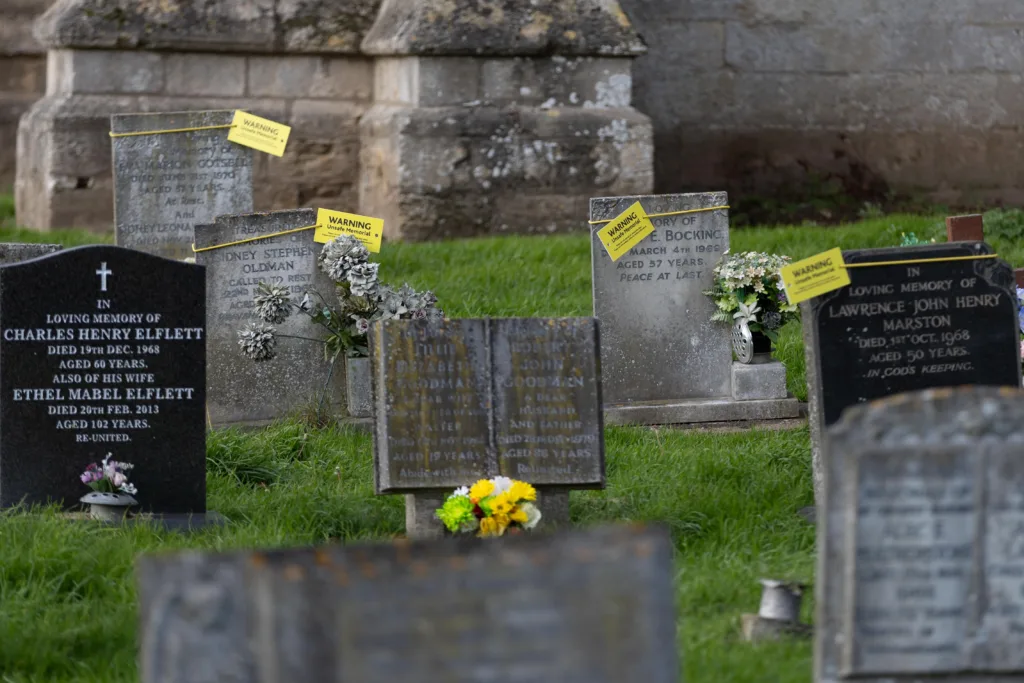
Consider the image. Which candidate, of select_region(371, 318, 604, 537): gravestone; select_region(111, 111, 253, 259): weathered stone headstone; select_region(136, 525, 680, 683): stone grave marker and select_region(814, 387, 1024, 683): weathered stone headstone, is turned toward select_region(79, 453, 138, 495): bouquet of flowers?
select_region(111, 111, 253, 259): weathered stone headstone

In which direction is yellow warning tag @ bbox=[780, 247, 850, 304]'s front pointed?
toward the camera

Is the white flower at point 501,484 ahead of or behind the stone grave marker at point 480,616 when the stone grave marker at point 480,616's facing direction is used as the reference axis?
behind

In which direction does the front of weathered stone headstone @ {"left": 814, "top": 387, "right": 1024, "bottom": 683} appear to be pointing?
toward the camera

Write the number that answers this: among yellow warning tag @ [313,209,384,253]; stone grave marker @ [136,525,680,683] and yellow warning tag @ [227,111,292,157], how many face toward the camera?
3

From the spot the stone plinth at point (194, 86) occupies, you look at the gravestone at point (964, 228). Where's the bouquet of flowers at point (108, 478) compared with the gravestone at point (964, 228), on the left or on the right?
right

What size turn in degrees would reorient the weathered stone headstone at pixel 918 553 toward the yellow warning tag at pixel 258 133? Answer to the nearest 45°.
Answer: approximately 135° to its right

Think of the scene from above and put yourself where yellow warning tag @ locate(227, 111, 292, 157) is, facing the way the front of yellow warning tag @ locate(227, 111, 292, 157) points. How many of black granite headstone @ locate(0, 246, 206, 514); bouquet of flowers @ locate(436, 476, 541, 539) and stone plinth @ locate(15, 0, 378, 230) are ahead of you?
2

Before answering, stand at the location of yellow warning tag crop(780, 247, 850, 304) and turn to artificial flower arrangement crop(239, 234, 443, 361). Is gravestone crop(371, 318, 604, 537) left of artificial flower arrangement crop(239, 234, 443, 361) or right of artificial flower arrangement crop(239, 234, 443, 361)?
left

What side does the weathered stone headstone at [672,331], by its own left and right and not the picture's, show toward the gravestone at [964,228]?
left

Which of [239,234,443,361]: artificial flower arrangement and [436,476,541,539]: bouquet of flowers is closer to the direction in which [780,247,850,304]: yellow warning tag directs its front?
the bouquet of flowers

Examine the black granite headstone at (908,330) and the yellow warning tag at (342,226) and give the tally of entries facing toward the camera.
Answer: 2
